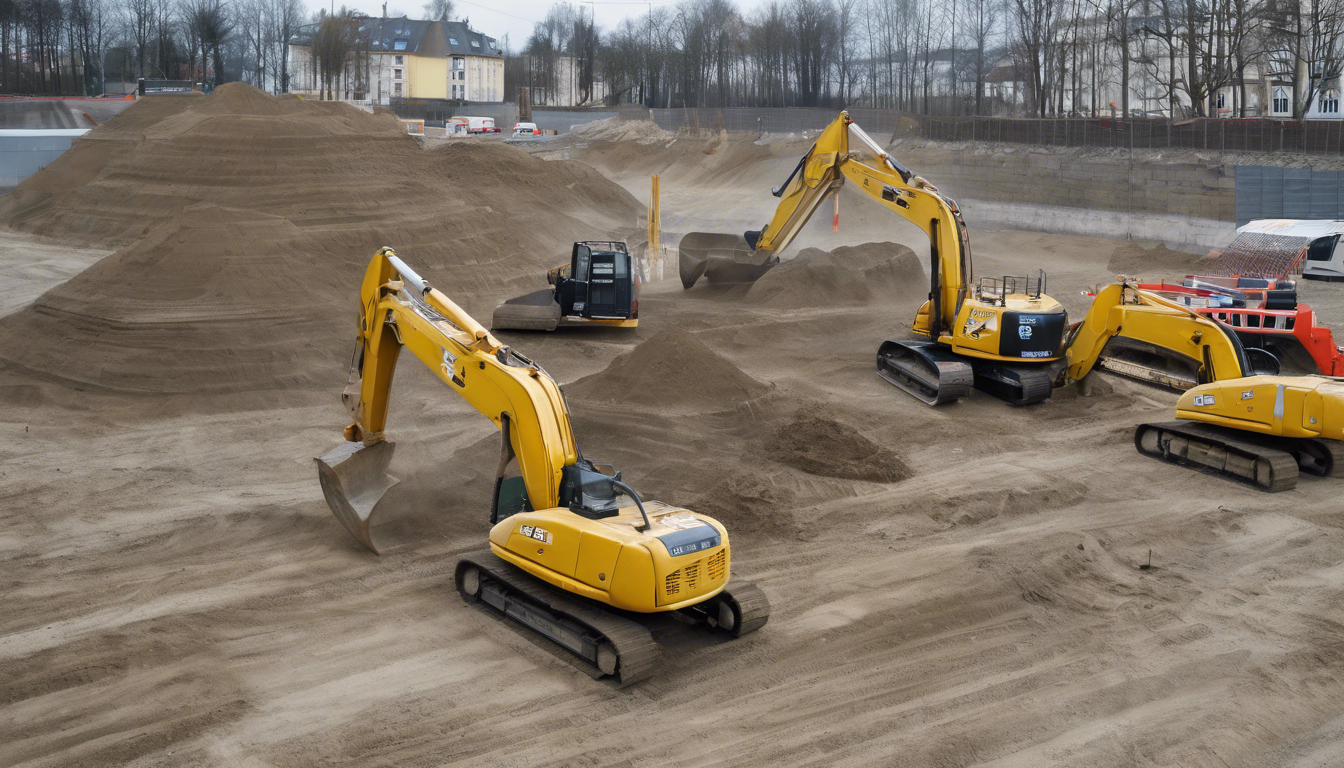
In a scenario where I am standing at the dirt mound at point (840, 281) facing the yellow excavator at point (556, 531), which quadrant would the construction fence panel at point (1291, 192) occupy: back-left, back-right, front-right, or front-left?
back-left

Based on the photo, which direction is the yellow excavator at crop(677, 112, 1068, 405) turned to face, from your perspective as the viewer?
facing away from the viewer and to the left of the viewer

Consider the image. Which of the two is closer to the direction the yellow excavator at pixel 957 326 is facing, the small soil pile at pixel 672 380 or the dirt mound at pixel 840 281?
the dirt mound

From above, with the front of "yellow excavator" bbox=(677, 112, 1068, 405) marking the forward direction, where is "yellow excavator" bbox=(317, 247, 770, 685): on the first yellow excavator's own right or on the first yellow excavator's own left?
on the first yellow excavator's own left

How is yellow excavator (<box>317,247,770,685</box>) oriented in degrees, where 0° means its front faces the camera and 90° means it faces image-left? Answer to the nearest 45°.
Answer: approximately 135°
